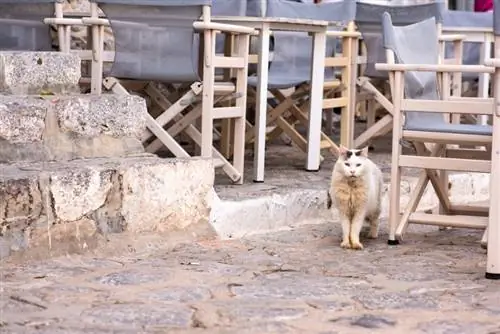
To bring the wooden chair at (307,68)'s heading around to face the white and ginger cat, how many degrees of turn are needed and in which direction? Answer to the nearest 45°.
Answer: approximately 45° to its left

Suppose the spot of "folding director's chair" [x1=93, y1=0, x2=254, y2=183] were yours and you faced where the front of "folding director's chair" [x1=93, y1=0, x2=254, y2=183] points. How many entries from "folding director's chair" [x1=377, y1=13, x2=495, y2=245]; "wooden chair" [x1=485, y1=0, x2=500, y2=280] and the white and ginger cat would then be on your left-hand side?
0

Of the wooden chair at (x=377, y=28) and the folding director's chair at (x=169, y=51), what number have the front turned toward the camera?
0

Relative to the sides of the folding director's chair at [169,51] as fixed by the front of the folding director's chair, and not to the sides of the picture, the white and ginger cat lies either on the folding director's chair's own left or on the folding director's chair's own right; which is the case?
on the folding director's chair's own right

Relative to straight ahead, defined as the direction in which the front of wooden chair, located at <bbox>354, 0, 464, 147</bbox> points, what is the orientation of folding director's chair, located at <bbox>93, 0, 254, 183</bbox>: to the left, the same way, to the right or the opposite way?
the same way

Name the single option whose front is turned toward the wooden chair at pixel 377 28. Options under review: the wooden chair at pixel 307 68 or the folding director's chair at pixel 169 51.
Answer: the folding director's chair

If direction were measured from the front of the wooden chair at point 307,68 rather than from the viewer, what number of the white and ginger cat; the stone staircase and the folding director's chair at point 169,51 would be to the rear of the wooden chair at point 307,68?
0

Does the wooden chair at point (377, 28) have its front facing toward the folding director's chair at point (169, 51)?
no

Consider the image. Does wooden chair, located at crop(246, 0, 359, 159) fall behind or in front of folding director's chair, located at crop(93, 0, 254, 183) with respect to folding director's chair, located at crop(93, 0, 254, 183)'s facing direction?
in front

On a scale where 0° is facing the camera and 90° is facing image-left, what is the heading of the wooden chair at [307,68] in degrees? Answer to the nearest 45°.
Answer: approximately 45°

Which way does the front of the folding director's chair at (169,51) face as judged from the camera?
facing away from the viewer and to the right of the viewer

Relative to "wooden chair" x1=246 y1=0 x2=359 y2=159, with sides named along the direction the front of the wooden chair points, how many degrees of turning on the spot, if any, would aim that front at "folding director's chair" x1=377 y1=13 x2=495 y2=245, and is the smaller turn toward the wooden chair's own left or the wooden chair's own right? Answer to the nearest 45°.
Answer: approximately 45° to the wooden chair's own left

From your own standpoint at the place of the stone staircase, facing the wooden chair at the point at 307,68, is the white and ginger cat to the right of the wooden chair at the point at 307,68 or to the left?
right
